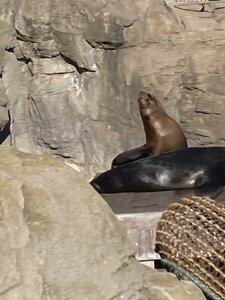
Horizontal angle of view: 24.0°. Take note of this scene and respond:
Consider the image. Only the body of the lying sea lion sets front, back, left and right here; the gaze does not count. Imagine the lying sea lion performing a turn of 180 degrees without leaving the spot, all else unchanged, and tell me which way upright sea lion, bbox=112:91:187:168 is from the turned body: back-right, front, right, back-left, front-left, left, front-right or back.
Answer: left

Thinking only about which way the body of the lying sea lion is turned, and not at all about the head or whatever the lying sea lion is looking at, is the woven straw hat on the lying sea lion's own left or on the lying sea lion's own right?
on the lying sea lion's own left

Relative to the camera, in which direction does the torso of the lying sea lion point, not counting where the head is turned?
to the viewer's left
